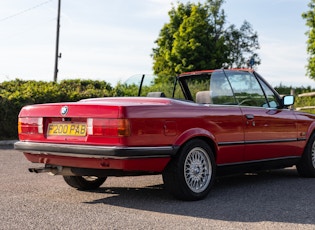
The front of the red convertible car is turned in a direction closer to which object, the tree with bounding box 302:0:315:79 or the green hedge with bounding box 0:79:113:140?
the tree

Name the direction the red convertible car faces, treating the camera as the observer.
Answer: facing away from the viewer and to the right of the viewer

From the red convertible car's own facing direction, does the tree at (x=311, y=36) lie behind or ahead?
ahead

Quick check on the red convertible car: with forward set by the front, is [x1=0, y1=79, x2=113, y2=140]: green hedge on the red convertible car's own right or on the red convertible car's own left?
on the red convertible car's own left
